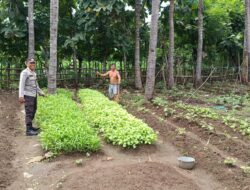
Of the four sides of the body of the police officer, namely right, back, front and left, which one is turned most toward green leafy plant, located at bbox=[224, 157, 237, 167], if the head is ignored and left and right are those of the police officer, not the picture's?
front

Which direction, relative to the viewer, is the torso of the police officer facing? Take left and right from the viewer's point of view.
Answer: facing the viewer and to the right of the viewer

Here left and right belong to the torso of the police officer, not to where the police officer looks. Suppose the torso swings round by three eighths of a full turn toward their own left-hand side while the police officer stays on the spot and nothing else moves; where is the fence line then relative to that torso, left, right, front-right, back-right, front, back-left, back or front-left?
front
